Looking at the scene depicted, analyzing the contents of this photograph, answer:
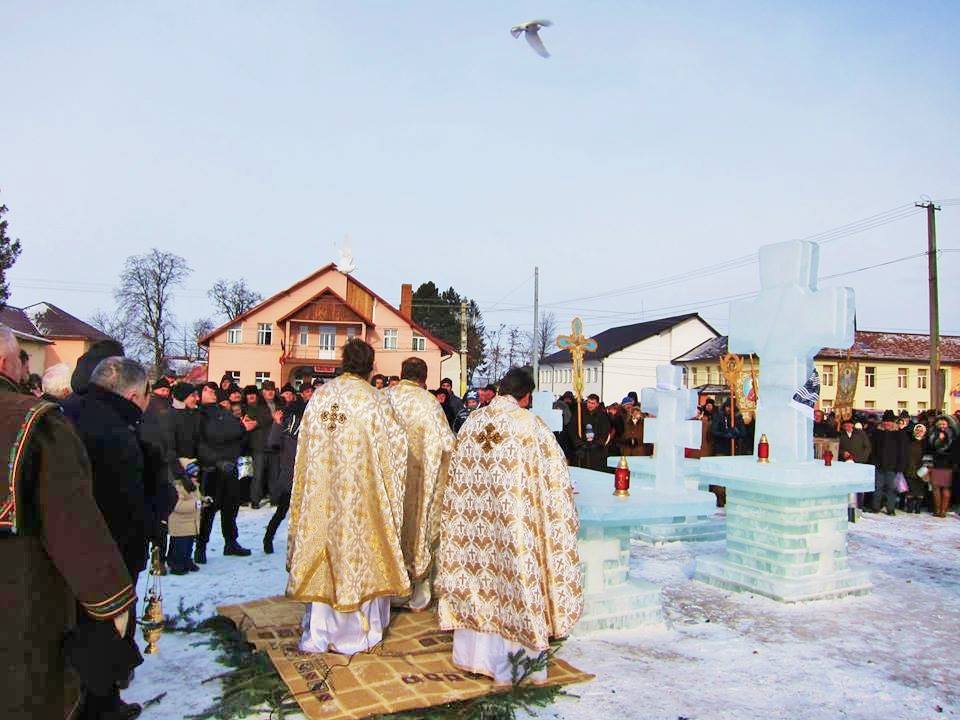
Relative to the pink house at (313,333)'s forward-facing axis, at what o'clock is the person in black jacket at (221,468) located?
The person in black jacket is roughly at 12 o'clock from the pink house.

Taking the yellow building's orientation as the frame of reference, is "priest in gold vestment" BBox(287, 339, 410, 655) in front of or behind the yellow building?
in front

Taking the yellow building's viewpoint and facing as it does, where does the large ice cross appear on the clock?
The large ice cross is roughly at 12 o'clock from the yellow building.

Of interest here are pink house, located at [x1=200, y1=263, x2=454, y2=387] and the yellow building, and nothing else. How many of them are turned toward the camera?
2

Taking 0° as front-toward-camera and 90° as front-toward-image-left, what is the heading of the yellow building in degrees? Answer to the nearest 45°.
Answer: approximately 0°

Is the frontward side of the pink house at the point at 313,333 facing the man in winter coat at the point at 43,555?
yes
